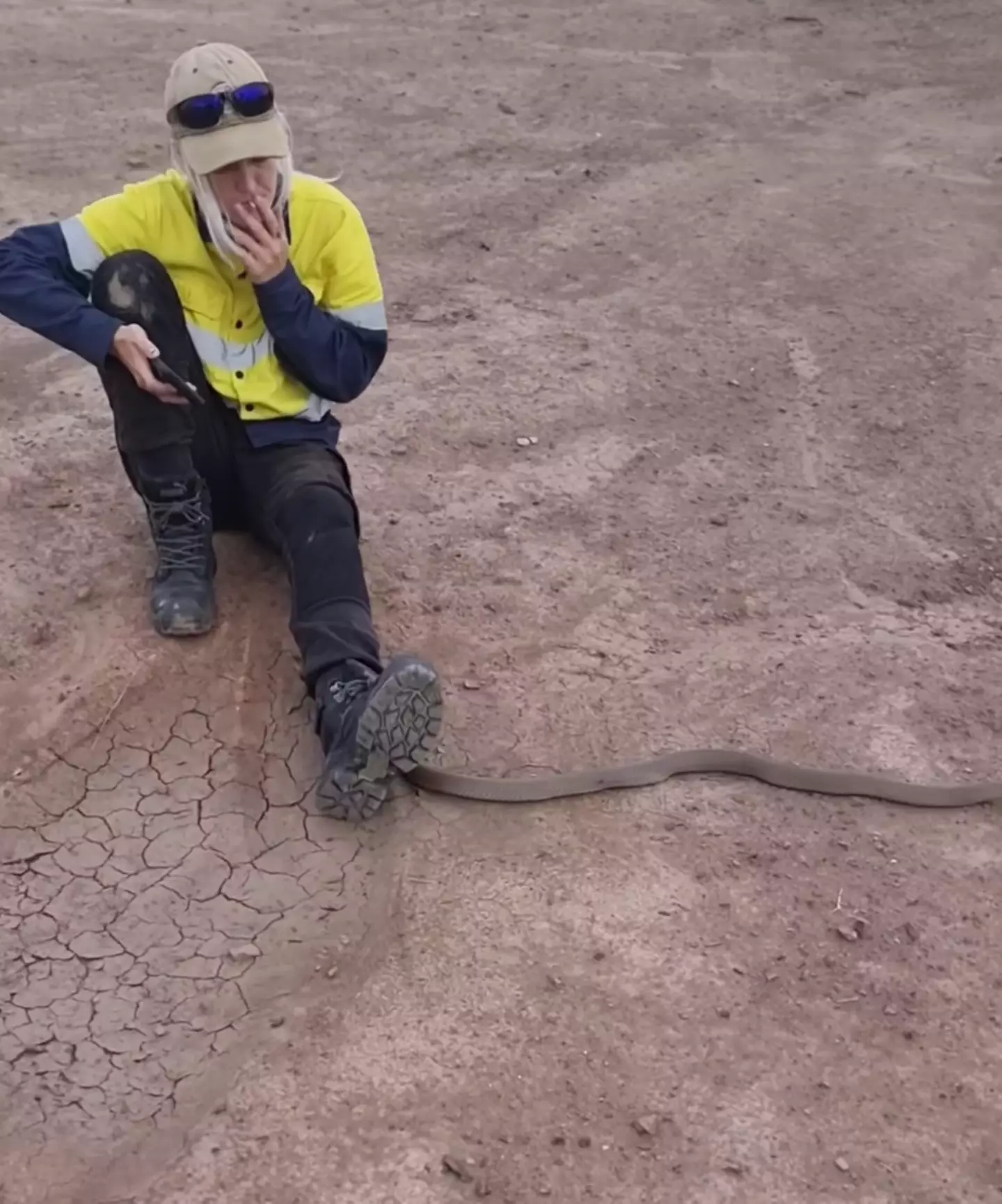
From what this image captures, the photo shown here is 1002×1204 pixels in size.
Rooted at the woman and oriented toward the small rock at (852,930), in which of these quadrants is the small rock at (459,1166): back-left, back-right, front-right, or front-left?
front-right

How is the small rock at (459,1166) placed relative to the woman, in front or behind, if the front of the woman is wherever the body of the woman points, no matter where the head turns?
in front

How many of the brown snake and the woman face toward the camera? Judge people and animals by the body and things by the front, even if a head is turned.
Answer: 1

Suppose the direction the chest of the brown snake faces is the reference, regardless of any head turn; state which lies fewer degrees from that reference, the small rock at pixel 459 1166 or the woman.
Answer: the woman

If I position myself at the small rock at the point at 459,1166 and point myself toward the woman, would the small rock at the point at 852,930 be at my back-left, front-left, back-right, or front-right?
front-right

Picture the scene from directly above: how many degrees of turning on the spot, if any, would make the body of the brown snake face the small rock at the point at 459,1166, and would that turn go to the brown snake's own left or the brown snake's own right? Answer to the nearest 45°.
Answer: approximately 90° to the brown snake's own left

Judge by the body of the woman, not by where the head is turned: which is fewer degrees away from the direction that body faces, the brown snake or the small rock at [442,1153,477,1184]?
the small rock

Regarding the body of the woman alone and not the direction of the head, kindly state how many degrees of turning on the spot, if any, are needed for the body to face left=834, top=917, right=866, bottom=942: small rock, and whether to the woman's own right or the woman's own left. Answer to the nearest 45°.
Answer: approximately 45° to the woman's own left

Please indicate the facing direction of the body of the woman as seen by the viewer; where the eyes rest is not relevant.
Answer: toward the camera

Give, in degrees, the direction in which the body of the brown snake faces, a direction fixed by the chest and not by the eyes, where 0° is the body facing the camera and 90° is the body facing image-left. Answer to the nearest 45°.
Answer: approximately 90°

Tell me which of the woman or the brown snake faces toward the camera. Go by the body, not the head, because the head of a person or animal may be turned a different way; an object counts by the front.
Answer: the woman

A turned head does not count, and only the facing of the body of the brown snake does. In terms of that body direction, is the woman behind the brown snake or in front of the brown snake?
in front
